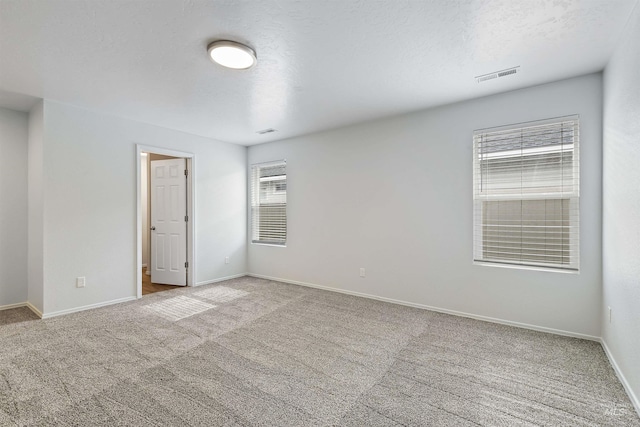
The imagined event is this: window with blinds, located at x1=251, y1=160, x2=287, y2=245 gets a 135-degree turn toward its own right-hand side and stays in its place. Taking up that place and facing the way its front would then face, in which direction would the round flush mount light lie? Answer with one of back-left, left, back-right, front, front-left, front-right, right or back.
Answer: back

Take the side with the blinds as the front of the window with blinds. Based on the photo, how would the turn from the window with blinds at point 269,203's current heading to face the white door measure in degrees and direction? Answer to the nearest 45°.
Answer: approximately 45° to its right

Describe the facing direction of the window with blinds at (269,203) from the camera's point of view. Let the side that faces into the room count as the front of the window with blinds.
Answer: facing the viewer and to the left of the viewer
